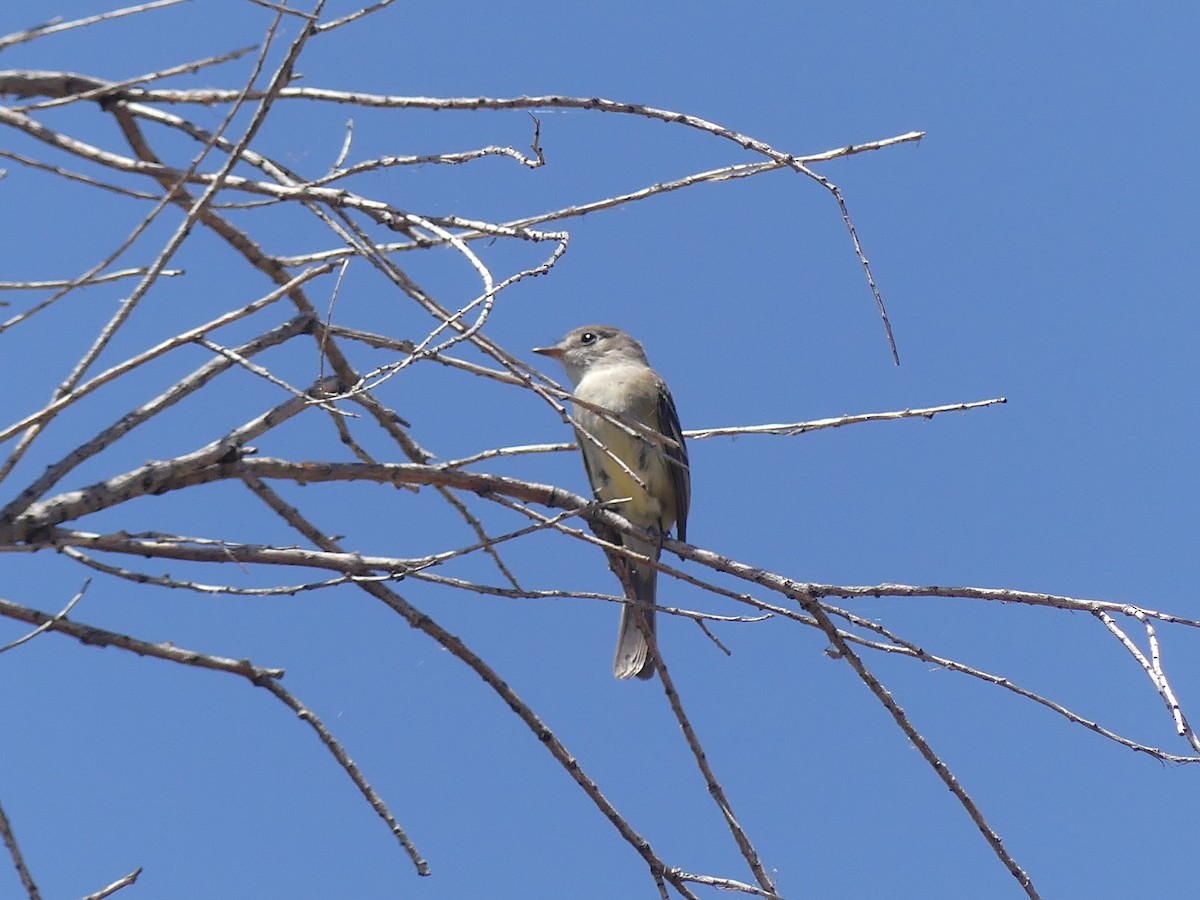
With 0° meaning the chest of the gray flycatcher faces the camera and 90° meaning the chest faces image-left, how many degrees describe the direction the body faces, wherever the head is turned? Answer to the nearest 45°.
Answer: approximately 45°
